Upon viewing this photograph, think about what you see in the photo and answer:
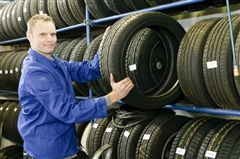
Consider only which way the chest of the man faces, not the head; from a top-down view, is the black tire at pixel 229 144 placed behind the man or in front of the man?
in front

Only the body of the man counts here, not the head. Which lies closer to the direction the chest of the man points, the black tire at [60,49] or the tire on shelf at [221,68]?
the tire on shelf

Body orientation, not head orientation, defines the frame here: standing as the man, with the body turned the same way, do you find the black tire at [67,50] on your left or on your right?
on your left

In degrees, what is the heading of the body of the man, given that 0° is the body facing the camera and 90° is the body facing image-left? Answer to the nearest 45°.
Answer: approximately 270°

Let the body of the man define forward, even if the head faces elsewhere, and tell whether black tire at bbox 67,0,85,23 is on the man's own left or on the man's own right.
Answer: on the man's own left

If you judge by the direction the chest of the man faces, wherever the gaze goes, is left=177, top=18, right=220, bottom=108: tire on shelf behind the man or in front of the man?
in front
